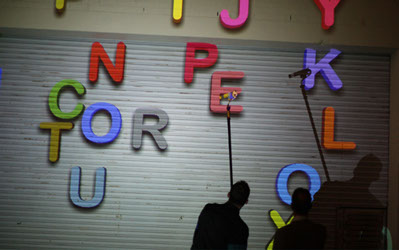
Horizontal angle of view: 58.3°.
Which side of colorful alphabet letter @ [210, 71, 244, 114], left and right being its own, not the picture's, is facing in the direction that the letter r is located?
right

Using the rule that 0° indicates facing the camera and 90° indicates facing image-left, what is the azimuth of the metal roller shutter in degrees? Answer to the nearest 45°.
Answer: approximately 0°

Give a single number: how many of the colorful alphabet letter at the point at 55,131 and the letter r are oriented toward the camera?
2

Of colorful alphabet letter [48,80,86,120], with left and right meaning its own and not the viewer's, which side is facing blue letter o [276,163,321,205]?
left

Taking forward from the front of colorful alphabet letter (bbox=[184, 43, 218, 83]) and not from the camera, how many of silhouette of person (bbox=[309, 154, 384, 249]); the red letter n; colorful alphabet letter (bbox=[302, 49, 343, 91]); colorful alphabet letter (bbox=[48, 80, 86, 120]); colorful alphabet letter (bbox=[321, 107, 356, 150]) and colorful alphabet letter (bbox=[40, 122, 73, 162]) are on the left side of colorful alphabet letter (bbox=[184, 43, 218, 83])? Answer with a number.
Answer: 3

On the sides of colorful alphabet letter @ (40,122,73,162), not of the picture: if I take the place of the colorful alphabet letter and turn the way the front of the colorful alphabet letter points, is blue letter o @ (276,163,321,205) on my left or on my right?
on my left

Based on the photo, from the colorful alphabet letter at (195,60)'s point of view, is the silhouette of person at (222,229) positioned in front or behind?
in front

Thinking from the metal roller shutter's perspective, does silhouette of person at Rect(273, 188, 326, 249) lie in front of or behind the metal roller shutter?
in front

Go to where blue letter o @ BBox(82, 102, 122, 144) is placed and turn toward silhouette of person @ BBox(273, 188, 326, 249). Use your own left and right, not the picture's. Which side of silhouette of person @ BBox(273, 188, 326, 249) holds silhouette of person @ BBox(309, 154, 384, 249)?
left

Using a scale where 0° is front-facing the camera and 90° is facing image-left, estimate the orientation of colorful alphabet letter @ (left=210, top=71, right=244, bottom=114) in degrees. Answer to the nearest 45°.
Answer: approximately 0°

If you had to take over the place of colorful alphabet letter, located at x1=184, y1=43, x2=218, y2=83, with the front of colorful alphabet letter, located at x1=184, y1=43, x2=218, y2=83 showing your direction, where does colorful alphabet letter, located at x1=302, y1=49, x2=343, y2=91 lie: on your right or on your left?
on your left

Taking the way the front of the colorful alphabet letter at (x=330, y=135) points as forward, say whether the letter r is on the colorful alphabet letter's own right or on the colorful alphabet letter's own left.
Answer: on the colorful alphabet letter's own right
